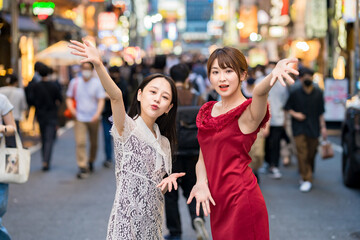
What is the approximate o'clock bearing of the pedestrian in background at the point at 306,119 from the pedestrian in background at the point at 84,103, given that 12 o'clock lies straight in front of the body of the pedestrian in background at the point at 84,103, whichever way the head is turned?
the pedestrian in background at the point at 306,119 is roughly at 10 o'clock from the pedestrian in background at the point at 84,103.

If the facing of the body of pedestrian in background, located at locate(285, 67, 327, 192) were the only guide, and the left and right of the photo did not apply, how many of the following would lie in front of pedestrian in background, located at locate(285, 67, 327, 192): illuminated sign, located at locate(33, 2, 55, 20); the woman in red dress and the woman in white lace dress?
2

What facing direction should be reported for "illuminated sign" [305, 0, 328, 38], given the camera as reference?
facing the viewer

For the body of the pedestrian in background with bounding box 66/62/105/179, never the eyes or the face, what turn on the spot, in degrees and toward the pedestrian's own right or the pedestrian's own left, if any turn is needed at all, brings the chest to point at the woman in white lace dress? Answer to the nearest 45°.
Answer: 0° — they already face them

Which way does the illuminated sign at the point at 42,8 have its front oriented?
toward the camera

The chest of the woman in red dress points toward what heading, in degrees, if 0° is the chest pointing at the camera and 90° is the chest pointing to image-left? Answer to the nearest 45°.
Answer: approximately 45°

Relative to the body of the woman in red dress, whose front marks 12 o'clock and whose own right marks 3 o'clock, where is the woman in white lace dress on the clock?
The woman in white lace dress is roughly at 2 o'clock from the woman in red dress.

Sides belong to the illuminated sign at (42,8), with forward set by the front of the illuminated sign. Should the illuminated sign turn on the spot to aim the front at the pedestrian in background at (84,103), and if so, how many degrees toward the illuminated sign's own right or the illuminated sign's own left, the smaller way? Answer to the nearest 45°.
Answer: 0° — it already faces them

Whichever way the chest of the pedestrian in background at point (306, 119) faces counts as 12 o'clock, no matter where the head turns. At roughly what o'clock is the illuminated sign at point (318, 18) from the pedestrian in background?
The illuminated sign is roughly at 6 o'clock from the pedestrian in background.

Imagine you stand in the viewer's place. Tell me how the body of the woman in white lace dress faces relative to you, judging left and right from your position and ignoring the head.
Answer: facing the viewer and to the right of the viewer

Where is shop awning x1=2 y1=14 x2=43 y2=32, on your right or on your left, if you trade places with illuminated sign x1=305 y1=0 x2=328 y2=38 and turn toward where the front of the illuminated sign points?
on your right

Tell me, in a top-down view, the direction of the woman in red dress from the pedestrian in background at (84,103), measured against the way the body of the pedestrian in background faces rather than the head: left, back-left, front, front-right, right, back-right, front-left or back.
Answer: front

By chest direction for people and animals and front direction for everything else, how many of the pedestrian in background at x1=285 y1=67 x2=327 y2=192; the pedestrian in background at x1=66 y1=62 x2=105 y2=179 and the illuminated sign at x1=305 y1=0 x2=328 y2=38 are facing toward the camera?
3

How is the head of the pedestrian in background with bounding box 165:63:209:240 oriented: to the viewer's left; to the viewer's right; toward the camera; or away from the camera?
away from the camera
